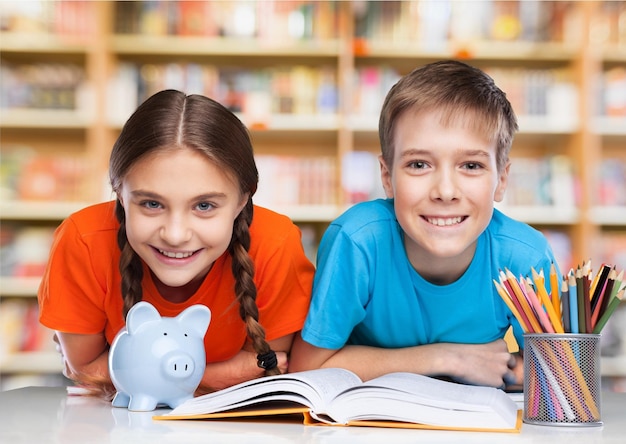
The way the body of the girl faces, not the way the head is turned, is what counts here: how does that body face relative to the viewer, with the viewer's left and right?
facing the viewer

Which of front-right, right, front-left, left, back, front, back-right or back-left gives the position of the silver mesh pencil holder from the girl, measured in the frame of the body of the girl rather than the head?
front-left

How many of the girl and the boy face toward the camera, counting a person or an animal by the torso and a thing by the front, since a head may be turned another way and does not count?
2

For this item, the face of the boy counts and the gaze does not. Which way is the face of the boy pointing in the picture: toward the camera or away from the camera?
toward the camera

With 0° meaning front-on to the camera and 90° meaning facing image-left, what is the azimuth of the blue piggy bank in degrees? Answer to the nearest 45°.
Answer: approximately 315°

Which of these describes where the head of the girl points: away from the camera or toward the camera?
toward the camera

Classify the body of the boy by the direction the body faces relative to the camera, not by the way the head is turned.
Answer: toward the camera
